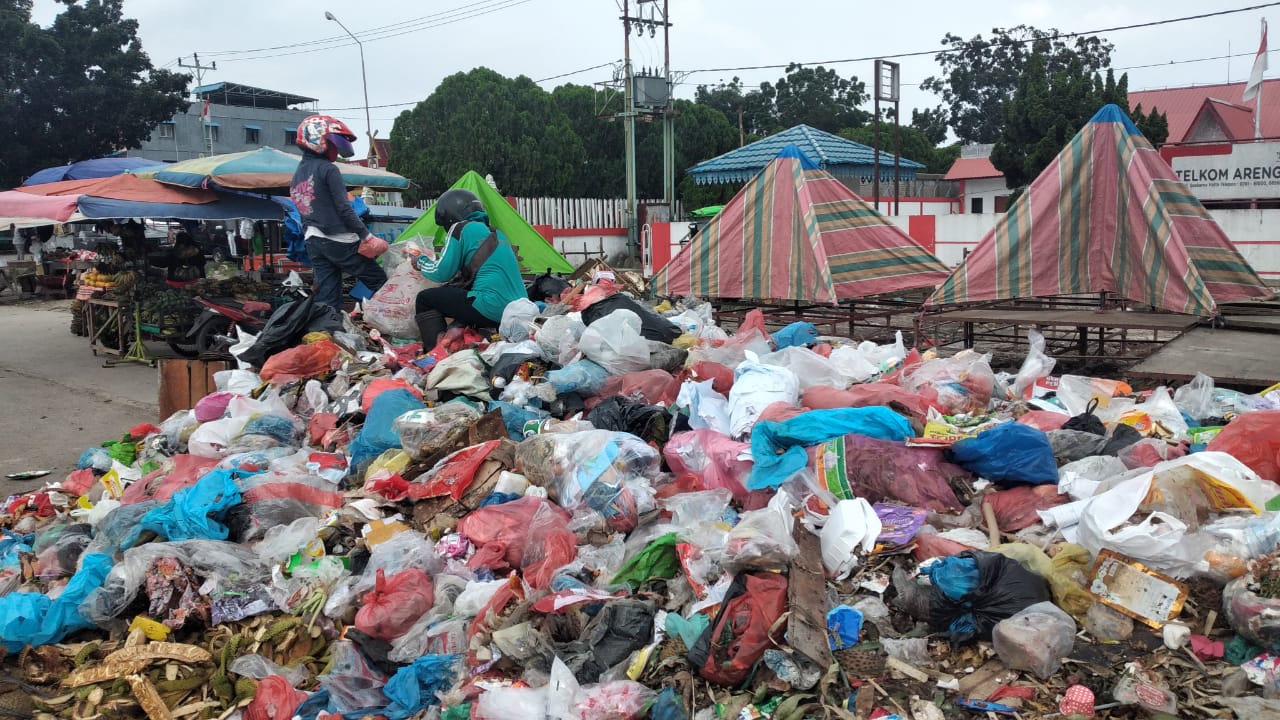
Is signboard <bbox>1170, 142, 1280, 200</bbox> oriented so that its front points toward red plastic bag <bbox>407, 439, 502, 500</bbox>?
yes

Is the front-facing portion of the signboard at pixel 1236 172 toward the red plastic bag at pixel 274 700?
yes

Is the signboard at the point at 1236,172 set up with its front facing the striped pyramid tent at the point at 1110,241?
yes

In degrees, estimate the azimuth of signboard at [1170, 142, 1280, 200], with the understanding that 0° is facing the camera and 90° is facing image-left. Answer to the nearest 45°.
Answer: approximately 0°

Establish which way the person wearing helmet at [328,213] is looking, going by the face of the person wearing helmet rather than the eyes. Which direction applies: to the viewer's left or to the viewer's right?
to the viewer's right

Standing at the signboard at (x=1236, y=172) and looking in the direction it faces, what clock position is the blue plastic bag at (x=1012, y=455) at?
The blue plastic bag is roughly at 12 o'clock from the signboard.

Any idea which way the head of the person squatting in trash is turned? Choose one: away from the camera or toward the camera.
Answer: away from the camera
